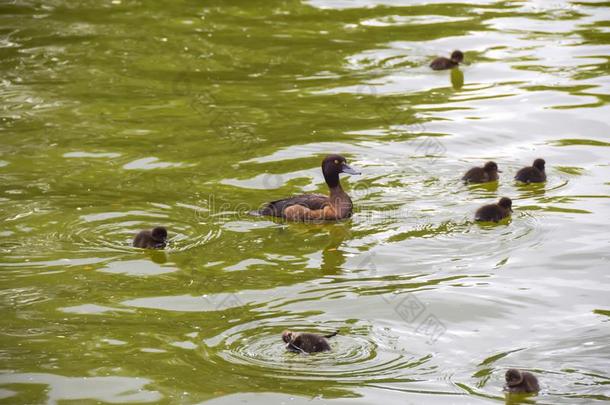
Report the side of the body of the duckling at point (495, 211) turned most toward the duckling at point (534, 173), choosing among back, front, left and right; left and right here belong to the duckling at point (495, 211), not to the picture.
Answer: left

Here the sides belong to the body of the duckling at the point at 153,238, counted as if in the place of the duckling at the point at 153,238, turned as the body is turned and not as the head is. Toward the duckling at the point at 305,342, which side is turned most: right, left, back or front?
right

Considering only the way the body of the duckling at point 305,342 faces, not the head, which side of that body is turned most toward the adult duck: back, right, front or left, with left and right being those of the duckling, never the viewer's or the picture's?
right

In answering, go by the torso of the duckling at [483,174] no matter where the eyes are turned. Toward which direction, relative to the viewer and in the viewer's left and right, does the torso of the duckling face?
facing to the right of the viewer

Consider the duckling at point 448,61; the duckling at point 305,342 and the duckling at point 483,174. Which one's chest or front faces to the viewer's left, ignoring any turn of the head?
the duckling at point 305,342

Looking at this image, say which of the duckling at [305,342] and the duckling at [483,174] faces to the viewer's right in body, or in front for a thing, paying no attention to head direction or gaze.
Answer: the duckling at [483,174]

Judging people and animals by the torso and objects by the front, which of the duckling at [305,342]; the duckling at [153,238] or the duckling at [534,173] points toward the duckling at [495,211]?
the duckling at [153,238]

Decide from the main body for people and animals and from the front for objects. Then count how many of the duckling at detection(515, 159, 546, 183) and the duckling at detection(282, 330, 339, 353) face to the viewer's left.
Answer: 1

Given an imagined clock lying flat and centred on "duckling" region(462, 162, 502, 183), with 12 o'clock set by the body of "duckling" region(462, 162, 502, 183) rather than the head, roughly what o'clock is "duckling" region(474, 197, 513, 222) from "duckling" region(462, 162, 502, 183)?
"duckling" region(474, 197, 513, 222) is roughly at 3 o'clock from "duckling" region(462, 162, 502, 183).

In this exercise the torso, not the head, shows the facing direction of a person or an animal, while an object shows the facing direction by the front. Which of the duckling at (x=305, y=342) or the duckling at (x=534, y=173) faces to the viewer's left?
the duckling at (x=305, y=342)

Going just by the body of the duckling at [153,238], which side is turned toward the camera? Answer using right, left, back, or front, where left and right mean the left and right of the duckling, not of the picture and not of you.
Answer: right

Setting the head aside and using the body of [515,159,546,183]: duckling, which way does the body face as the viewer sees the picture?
to the viewer's right

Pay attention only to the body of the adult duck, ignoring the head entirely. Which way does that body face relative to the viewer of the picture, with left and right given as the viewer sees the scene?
facing to the right of the viewer

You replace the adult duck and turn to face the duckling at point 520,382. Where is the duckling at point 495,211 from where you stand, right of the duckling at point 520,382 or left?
left

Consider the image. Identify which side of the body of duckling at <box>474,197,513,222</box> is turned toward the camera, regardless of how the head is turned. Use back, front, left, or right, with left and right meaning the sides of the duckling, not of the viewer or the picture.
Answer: right
